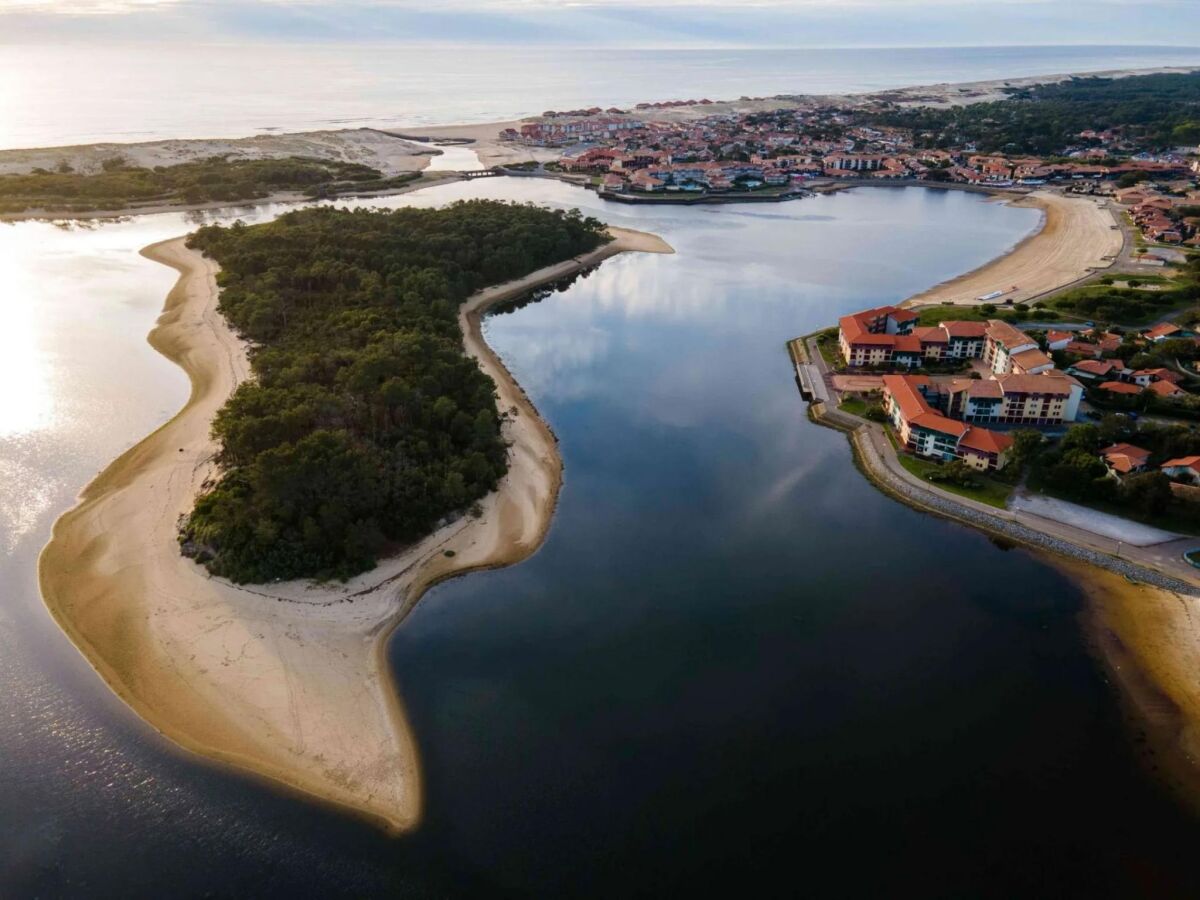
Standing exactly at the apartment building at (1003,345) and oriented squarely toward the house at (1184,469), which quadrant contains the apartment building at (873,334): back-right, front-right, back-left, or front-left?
back-right

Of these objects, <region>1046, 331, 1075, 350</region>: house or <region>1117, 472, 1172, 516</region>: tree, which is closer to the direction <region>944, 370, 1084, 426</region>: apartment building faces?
the tree

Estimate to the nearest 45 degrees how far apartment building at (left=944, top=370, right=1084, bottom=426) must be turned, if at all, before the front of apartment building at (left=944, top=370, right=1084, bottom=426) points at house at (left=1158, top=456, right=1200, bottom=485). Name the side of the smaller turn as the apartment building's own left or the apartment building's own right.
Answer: approximately 45° to the apartment building's own left

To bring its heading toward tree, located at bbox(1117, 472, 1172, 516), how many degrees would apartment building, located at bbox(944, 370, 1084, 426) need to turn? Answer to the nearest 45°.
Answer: approximately 45° to its left

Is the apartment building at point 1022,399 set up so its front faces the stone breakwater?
yes

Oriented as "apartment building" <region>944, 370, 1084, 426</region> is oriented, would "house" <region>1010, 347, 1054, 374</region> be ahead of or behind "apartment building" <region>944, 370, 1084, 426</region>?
behind

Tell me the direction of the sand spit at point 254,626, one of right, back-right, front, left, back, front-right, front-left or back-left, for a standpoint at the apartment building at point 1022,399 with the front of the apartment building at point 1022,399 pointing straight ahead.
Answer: front-right

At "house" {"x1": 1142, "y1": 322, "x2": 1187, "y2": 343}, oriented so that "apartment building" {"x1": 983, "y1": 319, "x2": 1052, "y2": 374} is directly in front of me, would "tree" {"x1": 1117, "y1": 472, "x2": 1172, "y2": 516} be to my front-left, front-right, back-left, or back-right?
front-left

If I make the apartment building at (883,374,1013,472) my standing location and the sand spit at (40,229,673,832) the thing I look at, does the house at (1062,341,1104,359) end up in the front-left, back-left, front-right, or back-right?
back-right

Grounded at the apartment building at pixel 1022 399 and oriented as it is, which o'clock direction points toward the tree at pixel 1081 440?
The tree is roughly at 11 o'clock from the apartment building.

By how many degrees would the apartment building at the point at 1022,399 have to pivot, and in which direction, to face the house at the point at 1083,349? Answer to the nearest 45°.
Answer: approximately 180°

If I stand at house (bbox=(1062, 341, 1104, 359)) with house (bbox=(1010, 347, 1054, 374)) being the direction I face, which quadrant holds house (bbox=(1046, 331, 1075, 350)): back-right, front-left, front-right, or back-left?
front-right

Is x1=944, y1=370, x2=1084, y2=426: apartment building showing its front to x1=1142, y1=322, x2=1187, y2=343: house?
no

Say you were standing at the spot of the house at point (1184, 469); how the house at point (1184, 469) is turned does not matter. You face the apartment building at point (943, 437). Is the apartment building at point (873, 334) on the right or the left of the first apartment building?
right

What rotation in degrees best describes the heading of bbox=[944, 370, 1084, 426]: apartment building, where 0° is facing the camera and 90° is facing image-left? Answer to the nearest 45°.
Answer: approximately 0°

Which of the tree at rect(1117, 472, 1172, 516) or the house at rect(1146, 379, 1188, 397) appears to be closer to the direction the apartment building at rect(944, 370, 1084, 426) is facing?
the tree

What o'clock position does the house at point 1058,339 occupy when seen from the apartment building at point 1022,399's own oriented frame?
the house at point 1058,339 is roughly at 6 o'clock from the apartment building at point 1022,399.

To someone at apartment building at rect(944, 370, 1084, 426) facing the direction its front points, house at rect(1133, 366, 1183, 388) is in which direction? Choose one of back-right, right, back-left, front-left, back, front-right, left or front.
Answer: back-left
